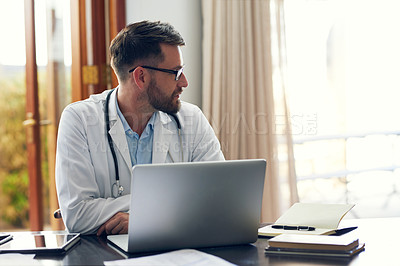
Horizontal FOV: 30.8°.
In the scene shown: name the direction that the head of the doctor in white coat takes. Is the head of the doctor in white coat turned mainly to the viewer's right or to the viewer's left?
to the viewer's right

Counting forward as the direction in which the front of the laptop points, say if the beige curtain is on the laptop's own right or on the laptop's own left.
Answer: on the laptop's own right

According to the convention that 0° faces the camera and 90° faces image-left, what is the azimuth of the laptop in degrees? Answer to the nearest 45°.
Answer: approximately 135°
